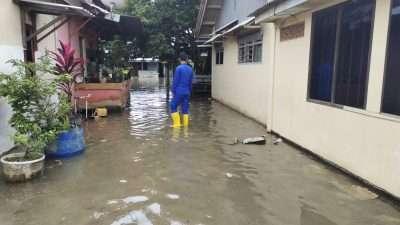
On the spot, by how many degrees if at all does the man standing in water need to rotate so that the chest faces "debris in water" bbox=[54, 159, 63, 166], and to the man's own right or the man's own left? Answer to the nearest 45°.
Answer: approximately 135° to the man's own left

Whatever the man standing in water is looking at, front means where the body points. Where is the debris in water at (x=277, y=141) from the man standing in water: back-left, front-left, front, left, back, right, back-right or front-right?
back-right

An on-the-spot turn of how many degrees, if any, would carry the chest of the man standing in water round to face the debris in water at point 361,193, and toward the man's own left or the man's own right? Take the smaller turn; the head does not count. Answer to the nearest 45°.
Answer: approximately 135° to the man's own right

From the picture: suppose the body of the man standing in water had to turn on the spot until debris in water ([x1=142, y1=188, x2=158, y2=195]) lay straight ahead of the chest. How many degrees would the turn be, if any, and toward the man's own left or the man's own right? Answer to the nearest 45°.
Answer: approximately 180°

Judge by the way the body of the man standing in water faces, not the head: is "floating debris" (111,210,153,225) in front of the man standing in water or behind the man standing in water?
behind

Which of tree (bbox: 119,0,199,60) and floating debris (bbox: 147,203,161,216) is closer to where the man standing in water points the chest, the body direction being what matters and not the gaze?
the tree

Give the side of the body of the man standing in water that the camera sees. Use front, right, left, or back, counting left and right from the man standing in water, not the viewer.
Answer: back

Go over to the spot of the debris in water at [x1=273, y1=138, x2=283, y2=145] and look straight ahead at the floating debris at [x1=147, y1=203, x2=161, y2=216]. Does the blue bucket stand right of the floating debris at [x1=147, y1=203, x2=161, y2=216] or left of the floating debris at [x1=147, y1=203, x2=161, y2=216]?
right

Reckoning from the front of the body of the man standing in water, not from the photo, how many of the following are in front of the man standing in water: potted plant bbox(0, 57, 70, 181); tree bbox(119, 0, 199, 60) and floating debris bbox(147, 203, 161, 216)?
1

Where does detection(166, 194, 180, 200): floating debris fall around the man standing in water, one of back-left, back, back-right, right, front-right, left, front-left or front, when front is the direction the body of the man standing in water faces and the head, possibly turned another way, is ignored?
back

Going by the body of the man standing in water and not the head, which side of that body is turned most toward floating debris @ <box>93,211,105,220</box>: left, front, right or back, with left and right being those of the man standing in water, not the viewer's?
back

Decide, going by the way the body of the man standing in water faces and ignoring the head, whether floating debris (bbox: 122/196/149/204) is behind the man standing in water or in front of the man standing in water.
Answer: behind

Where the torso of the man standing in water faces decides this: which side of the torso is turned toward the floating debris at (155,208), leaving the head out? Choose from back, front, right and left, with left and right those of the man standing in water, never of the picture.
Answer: back

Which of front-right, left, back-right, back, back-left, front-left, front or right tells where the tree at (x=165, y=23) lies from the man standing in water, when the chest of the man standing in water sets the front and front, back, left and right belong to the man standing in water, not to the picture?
front
